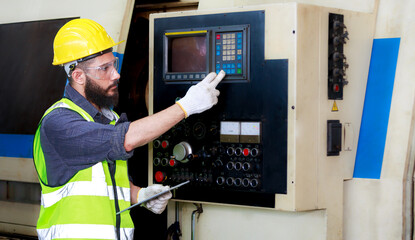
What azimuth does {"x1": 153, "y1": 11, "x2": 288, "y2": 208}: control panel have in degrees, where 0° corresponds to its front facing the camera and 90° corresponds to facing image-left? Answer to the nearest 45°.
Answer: approximately 45°

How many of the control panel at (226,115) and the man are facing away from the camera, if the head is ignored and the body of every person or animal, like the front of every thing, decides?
0

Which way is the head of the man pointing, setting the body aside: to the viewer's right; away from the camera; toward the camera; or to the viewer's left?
to the viewer's right

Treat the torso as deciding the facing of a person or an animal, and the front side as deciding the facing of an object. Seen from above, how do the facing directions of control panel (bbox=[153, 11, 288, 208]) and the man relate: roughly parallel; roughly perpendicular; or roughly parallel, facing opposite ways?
roughly perpendicular

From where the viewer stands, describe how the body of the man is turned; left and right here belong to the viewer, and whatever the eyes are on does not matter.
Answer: facing the viewer and to the right of the viewer
